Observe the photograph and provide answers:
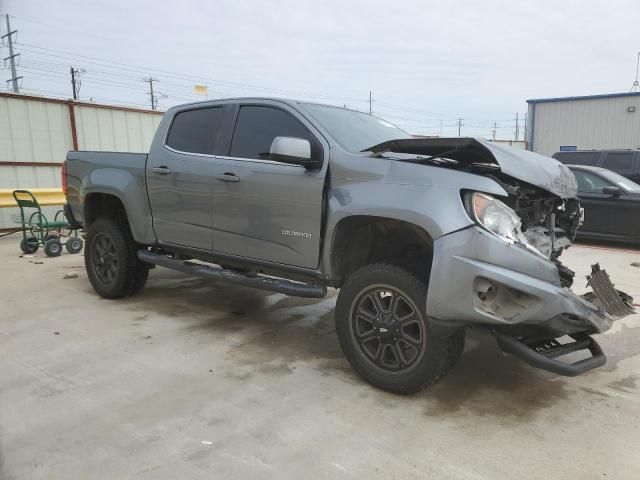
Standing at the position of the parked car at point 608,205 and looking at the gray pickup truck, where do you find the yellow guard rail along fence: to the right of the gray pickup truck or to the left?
right

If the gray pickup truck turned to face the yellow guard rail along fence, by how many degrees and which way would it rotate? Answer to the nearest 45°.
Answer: approximately 180°

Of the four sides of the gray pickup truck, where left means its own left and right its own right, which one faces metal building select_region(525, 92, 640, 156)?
left

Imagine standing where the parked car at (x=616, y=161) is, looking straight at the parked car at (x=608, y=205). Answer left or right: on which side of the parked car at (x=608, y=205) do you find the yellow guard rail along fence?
right

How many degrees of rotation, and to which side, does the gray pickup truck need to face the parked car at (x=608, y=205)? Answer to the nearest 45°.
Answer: approximately 90° to its left

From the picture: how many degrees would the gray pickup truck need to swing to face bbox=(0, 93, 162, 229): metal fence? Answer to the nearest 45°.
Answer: approximately 180°

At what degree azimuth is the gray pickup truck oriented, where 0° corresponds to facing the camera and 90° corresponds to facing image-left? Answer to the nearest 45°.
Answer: approximately 315°
